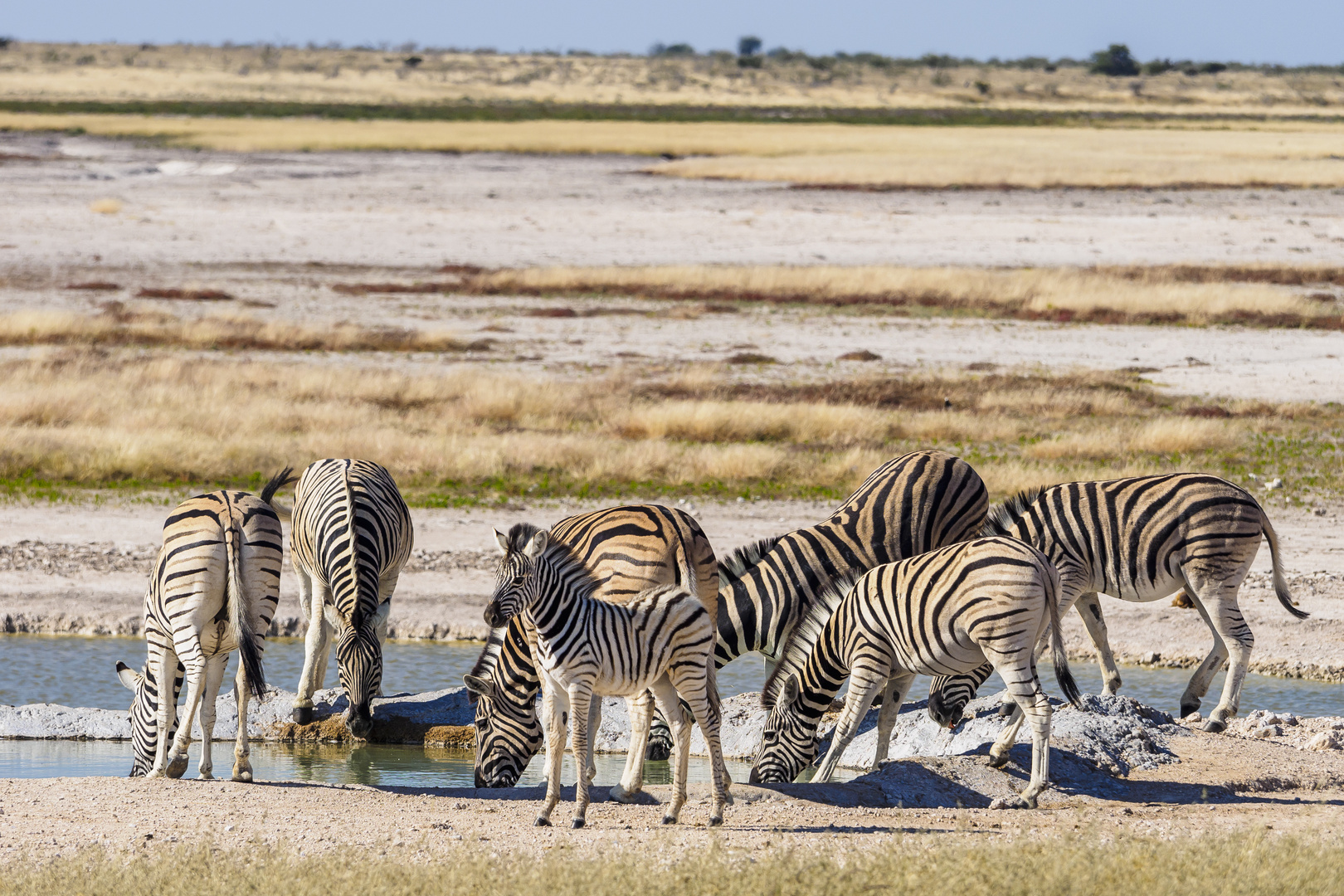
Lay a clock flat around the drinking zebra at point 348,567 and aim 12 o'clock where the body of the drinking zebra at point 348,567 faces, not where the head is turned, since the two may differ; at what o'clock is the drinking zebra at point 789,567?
the drinking zebra at point 789,567 is roughly at 10 o'clock from the drinking zebra at point 348,567.

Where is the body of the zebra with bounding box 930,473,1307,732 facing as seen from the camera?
to the viewer's left

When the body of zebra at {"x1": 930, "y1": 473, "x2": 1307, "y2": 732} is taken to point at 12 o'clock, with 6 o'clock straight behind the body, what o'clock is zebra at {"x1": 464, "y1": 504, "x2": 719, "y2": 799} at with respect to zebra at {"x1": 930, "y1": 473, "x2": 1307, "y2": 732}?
zebra at {"x1": 464, "y1": 504, "x2": 719, "y2": 799} is roughly at 11 o'clock from zebra at {"x1": 930, "y1": 473, "x2": 1307, "y2": 732}.

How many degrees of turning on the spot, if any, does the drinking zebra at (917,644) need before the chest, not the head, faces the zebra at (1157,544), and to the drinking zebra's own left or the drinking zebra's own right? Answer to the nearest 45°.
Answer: approximately 135° to the drinking zebra's own right

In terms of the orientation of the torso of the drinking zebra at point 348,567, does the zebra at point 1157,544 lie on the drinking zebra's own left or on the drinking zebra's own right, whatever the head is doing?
on the drinking zebra's own left

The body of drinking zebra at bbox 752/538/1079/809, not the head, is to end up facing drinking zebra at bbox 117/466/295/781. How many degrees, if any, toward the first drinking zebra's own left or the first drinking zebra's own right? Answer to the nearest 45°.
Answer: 0° — it already faces it

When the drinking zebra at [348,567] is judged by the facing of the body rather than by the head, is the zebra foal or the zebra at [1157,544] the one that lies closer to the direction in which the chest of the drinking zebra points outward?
the zebra foal

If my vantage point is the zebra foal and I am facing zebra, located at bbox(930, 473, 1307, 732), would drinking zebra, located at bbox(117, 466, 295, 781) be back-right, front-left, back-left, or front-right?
back-left

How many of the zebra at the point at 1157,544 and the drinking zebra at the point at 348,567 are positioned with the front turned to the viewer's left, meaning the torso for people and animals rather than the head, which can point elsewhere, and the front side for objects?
1

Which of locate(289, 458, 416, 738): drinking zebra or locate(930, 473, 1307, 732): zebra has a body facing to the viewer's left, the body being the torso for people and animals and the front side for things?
the zebra

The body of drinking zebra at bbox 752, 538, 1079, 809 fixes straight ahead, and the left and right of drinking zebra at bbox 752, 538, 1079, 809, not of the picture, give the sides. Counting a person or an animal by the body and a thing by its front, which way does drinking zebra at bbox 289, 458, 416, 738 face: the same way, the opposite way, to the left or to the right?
to the left

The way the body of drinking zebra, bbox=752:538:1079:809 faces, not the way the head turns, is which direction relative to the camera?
to the viewer's left

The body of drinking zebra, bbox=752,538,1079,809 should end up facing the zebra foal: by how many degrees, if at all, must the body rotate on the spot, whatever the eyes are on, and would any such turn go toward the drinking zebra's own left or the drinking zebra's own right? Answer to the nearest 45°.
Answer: approximately 45° to the drinking zebra's own left
